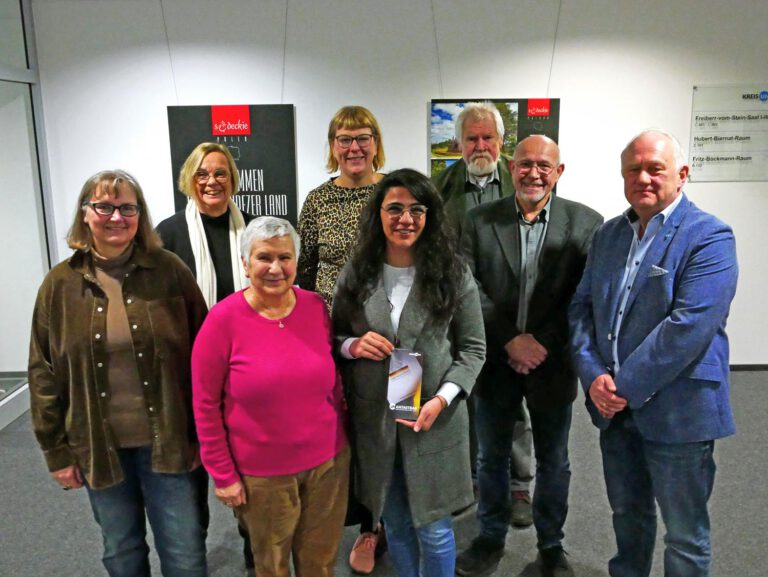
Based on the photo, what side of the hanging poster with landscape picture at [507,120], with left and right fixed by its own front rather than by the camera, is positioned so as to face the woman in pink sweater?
front

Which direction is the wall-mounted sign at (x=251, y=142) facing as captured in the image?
toward the camera

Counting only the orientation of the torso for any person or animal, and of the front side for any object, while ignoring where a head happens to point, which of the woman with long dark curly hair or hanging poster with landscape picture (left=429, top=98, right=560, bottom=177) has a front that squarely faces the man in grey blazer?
the hanging poster with landscape picture

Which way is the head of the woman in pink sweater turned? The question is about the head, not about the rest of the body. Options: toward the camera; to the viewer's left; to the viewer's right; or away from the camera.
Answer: toward the camera

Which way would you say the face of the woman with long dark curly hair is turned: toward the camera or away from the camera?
toward the camera

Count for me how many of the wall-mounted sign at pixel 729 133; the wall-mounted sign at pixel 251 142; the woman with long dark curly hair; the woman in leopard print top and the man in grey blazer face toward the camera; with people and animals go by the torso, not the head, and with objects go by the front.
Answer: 5

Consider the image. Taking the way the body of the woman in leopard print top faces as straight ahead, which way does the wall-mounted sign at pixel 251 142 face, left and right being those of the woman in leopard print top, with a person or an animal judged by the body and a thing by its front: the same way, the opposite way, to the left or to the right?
the same way

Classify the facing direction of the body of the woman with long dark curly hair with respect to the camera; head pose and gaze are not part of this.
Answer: toward the camera

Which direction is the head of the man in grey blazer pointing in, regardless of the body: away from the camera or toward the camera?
toward the camera

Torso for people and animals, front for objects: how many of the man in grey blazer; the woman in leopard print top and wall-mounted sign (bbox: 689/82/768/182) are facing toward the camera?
3

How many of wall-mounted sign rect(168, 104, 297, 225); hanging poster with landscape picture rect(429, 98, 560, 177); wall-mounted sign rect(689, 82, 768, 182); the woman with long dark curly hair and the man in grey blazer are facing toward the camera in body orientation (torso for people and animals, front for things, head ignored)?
5

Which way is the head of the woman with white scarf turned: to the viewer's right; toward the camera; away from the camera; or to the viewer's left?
toward the camera

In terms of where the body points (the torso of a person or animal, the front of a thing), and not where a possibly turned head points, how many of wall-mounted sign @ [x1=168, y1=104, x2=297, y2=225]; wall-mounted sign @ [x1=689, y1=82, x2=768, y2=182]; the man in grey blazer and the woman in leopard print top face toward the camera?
4

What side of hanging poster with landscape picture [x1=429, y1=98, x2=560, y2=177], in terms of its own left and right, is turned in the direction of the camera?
front

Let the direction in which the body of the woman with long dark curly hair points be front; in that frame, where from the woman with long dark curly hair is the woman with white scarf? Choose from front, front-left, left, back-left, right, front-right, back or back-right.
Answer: back-right

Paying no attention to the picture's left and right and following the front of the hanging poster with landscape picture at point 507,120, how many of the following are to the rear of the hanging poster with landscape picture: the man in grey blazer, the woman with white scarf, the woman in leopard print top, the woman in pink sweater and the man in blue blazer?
0

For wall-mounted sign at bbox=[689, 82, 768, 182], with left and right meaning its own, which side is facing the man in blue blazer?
front

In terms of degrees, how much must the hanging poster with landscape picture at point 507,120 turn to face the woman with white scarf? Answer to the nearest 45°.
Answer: approximately 45° to its right
